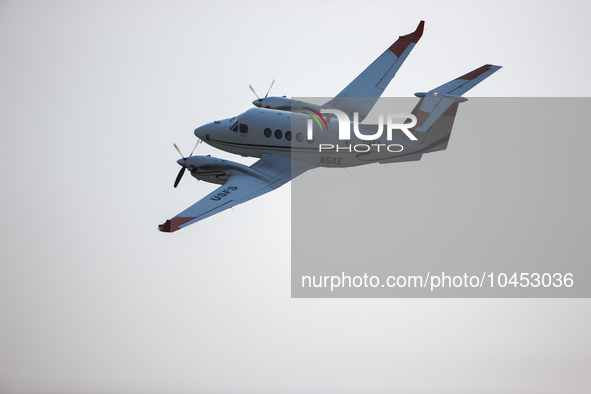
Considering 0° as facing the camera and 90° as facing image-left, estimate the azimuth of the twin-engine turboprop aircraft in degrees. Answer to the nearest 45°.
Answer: approximately 135°
